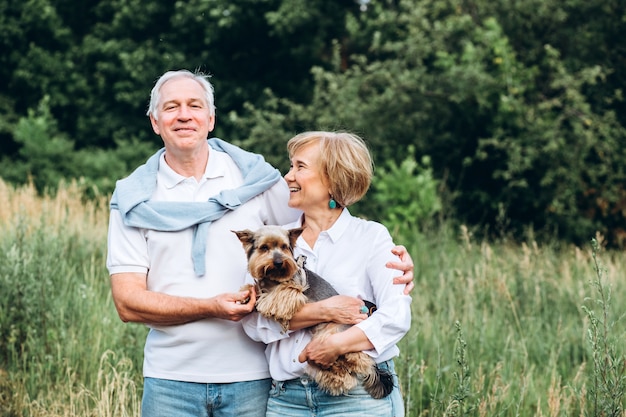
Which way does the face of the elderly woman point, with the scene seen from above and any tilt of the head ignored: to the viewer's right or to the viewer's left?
to the viewer's left

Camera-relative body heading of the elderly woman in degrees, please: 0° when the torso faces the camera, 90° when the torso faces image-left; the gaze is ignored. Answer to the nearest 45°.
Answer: approximately 45°
